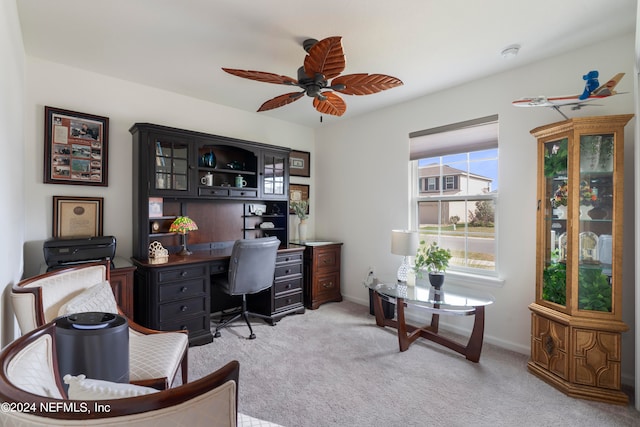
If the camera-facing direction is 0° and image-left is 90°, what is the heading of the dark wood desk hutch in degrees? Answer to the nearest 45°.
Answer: approximately 315°

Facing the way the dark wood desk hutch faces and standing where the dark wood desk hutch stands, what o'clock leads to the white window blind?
The white window blind is roughly at 11 o'clock from the dark wood desk hutch.

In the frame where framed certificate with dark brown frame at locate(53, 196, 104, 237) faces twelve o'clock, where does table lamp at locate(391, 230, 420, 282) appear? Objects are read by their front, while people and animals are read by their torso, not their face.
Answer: The table lamp is roughly at 10 o'clock from the framed certificate with dark brown frame.

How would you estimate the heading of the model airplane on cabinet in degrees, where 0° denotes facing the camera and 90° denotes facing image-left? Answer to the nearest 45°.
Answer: approximately 90°

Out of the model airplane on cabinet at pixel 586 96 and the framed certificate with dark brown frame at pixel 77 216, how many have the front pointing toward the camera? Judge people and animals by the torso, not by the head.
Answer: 1

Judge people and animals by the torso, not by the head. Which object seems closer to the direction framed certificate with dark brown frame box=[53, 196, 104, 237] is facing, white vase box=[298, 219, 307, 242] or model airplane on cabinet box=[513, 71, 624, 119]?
the model airplane on cabinet

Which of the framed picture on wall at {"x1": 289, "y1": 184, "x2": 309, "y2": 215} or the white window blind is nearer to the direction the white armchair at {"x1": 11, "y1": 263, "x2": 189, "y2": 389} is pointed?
the white window blind

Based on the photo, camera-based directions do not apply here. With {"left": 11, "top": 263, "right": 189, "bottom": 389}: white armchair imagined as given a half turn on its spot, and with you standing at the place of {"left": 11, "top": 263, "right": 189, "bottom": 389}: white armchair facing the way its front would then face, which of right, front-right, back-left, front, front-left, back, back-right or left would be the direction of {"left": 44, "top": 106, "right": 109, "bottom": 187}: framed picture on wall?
front-right

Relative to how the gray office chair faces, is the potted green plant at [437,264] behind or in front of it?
behind

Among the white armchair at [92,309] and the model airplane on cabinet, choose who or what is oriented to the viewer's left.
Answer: the model airplane on cabinet

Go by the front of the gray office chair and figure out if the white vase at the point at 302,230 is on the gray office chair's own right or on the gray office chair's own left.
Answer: on the gray office chair's own right

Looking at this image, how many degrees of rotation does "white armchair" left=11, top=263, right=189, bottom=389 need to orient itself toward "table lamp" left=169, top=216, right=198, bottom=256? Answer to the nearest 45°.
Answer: approximately 90° to its left
